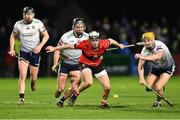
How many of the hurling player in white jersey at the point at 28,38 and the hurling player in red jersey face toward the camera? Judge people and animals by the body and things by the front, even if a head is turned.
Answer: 2

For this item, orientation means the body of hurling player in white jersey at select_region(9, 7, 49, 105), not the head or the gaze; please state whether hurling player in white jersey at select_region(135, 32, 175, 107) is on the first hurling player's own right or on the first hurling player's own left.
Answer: on the first hurling player's own left

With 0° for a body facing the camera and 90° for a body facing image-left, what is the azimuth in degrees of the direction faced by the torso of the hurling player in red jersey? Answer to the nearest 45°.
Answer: approximately 0°

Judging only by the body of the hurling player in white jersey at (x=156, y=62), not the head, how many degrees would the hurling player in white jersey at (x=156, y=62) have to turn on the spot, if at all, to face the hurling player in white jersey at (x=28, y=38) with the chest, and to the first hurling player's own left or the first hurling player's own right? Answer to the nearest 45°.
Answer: approximately 45° to the first hurling player's own right
